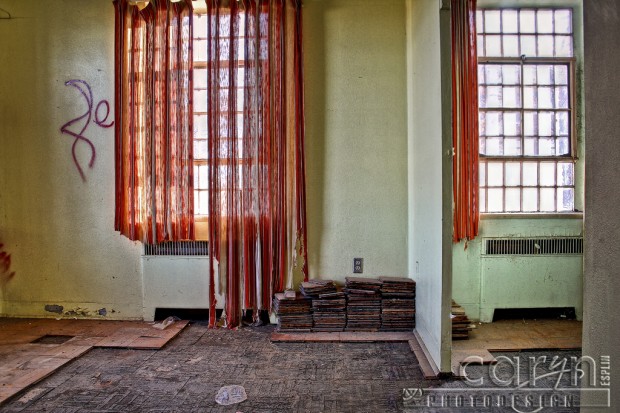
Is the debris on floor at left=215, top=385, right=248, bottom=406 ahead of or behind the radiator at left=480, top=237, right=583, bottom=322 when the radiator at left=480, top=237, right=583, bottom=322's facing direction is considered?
ahead

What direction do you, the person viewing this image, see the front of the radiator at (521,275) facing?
facing the viewer

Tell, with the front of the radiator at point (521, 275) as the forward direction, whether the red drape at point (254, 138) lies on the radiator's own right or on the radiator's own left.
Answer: on the radiator's own right

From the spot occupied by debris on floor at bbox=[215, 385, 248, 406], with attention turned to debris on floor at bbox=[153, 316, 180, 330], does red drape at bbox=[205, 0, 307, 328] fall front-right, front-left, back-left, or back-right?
front-right

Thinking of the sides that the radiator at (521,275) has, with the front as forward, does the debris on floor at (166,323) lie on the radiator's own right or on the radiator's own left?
on the radiator's own right

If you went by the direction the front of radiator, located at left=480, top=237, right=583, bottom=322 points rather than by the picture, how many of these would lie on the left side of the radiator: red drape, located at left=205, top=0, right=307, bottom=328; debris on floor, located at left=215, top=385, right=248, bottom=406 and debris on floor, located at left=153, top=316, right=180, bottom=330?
0
